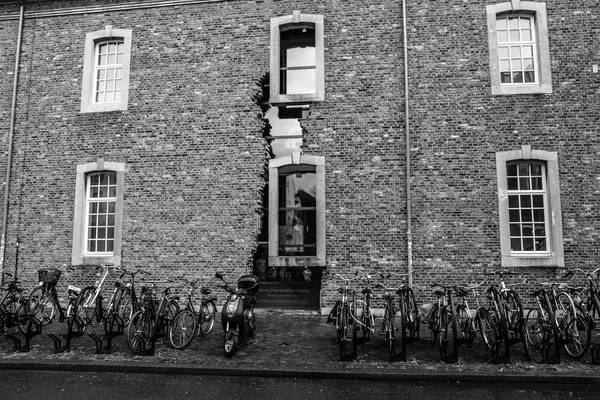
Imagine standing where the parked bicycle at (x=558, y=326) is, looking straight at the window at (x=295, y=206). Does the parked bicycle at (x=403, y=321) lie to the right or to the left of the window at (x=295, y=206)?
left

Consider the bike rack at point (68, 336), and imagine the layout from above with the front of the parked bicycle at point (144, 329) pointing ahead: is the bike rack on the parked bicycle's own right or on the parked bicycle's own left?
on the parked bicycle's own right

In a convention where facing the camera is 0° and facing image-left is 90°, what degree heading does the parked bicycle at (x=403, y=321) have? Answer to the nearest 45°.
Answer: approximately 180°

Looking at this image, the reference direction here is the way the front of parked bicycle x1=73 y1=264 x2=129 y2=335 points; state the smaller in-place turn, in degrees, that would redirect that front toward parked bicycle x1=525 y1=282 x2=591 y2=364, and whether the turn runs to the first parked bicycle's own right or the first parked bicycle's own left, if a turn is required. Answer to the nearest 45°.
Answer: approximately 90° to the first parked bicycle's own left

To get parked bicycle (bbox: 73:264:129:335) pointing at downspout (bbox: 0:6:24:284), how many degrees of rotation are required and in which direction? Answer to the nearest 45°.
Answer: approximately 90° to its right

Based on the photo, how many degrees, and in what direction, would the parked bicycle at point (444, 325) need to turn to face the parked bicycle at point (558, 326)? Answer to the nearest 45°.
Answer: approximately 90° to its right
